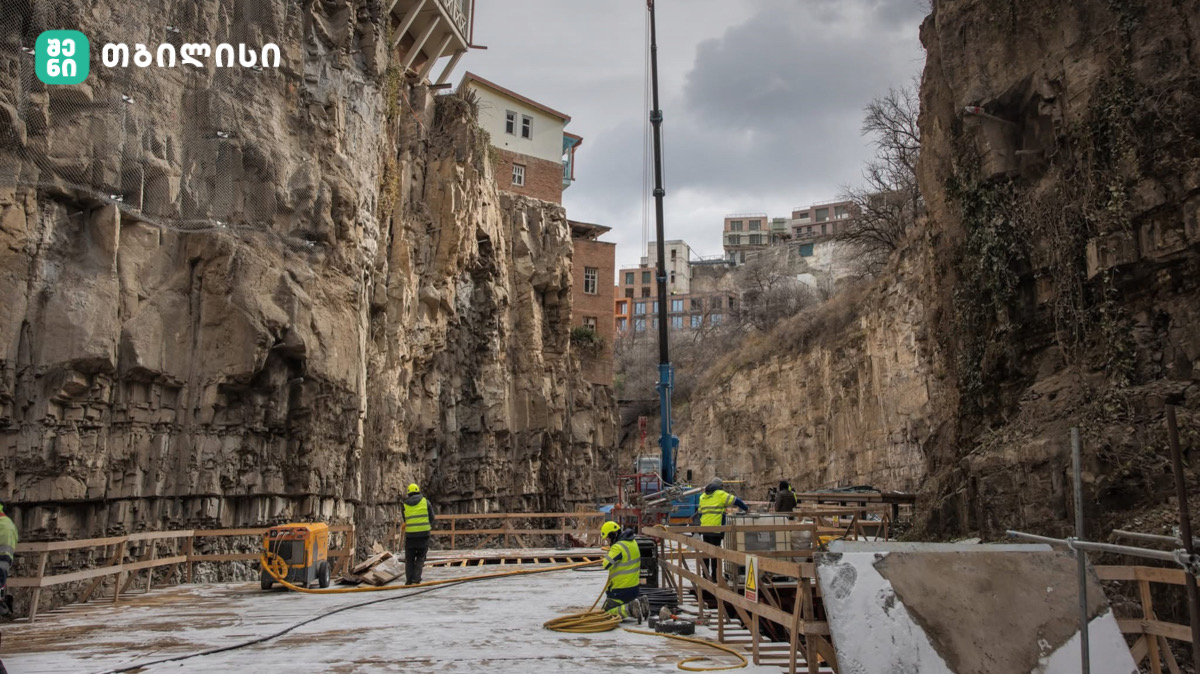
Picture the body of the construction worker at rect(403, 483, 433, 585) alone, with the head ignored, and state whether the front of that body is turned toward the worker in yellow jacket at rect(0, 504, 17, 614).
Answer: no

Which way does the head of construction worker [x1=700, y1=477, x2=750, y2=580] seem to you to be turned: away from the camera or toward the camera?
away from the camera

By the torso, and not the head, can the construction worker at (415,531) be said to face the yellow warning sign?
no

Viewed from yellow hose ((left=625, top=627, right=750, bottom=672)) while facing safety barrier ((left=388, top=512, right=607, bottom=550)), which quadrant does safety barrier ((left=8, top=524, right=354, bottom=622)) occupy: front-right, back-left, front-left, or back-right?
front-left

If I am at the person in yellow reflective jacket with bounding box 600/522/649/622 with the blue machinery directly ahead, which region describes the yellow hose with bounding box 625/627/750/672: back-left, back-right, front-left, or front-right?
back-right

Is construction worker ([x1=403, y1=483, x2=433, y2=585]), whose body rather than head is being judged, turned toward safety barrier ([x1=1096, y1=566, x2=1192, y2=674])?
no
